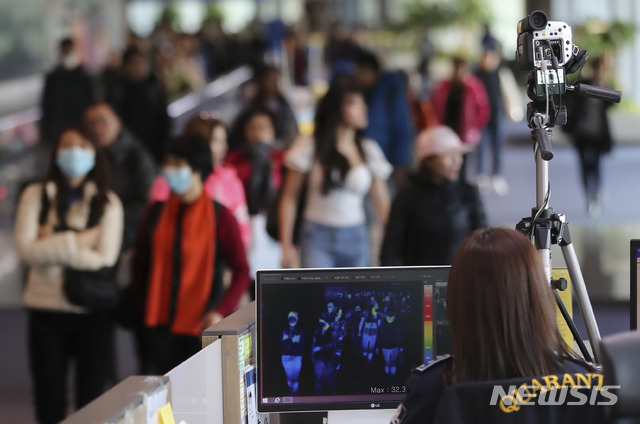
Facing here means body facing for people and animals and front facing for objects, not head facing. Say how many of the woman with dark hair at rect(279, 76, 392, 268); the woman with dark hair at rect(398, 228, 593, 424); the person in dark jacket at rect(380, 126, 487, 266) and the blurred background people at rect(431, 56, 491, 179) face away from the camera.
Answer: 1

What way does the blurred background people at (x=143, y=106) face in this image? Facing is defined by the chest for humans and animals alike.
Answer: toward the camera

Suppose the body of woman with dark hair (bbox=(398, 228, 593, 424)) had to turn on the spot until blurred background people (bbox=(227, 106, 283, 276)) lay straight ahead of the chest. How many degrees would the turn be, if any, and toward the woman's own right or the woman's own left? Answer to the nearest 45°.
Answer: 0° — they already face them

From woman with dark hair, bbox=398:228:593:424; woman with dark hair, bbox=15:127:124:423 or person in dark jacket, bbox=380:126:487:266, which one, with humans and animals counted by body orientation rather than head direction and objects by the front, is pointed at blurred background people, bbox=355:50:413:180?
woman with dark hair, bbox=398:228:593:424

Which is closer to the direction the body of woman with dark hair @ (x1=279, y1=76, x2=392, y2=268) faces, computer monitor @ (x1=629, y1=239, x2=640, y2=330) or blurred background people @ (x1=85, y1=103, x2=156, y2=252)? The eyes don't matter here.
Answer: the computer monitor

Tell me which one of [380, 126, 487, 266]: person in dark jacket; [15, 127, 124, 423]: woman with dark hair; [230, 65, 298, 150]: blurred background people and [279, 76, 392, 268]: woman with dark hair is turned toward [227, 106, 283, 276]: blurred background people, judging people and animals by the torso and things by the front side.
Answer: [230, 65, 298, 150]: blurred background people

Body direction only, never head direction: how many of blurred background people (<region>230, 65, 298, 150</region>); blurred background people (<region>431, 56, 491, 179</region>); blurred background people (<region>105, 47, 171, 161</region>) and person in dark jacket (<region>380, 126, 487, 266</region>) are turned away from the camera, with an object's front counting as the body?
0

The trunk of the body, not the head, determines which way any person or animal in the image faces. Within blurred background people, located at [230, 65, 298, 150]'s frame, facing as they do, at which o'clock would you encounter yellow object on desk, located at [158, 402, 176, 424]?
The yellow object on desk is roughly at 12 o'clock from the blurred background people.

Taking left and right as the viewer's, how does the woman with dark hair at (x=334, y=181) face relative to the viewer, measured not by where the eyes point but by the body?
facing the viewer and to the right of the viewer

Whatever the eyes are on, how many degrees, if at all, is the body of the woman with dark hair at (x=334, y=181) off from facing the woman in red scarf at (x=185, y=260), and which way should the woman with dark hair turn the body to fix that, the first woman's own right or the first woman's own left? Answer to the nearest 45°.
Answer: approximately 90° to the first woman's own right

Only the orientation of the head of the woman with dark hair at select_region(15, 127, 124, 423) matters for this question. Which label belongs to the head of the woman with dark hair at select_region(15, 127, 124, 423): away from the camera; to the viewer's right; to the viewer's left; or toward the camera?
toward the camera

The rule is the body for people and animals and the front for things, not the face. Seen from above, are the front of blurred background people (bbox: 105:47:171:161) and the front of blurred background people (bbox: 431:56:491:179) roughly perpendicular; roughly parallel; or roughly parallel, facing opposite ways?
roughly parallel

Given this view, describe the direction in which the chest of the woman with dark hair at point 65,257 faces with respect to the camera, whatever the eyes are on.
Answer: toward the camera

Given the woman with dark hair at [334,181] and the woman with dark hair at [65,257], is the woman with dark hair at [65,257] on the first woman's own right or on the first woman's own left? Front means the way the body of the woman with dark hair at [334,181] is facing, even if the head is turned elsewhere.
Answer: on the first woman's own right

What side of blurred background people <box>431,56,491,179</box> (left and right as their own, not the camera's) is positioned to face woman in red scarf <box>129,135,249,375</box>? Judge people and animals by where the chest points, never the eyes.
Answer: front

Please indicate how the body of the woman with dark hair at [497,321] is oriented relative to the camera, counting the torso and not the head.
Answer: away from the camera
